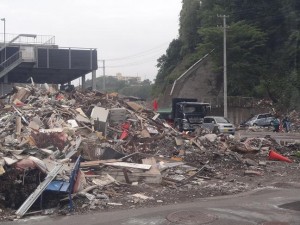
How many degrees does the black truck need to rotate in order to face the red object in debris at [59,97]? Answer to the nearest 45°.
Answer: approximately 90° to its right

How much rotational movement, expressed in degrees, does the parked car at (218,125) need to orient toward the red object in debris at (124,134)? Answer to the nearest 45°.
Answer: approximately 45° to its right

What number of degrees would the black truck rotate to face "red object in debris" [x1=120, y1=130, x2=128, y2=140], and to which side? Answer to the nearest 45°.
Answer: approximately 45° to its right

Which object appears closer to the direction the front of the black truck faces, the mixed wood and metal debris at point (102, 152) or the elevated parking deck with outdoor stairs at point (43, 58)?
the mixed wood and metal debris

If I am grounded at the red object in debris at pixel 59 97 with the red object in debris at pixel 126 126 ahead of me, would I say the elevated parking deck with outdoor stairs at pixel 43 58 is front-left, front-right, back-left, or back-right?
back-left
